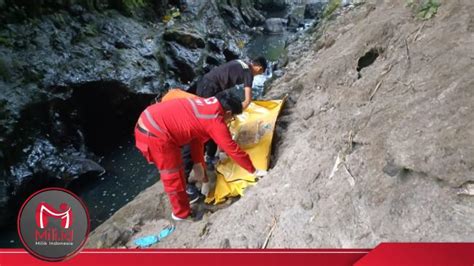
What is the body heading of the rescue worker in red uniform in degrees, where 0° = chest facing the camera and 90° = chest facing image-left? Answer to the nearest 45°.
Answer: approximately 270°

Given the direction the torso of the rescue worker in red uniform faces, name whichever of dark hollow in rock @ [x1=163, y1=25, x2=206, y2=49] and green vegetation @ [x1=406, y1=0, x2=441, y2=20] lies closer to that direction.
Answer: the green vegetation

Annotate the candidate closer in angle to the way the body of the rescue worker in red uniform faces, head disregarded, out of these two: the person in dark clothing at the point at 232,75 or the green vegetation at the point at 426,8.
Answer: the green vegetation

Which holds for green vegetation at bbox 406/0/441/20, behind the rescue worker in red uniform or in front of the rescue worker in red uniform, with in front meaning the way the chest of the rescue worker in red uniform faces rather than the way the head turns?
in front

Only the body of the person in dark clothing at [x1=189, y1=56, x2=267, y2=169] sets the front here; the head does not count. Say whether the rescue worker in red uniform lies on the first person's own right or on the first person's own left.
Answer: on the first person's own right

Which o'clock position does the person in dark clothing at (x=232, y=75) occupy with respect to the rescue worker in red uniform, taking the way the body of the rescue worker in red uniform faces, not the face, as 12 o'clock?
The person in dark clothing is roughly at 10 o'clock from the rescue worker in red uniform.
